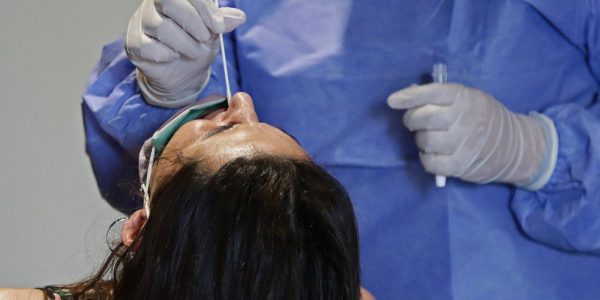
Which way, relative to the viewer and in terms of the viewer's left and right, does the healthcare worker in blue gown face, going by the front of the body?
facing the viewer
